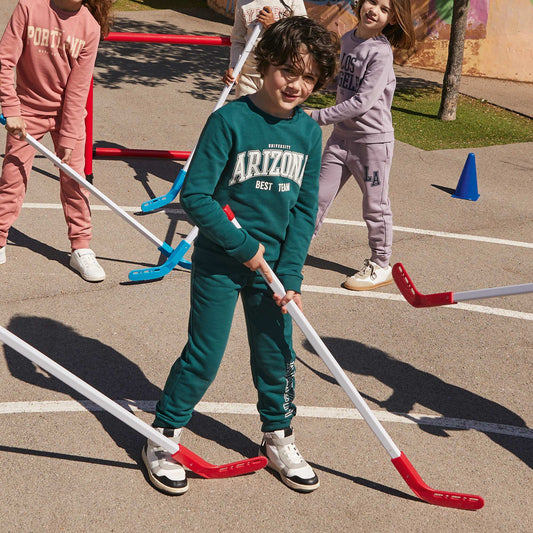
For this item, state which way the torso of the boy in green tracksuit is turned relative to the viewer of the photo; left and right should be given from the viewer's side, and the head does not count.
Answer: facing the viewer and to the right of the viewer

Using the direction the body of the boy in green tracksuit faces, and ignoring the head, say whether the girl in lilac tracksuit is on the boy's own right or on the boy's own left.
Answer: on the boy's own left

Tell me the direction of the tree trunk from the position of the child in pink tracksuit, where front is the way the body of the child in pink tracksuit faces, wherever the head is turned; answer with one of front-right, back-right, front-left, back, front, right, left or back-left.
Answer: back-left

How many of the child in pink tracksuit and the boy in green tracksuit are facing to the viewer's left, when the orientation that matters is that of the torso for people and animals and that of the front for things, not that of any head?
0

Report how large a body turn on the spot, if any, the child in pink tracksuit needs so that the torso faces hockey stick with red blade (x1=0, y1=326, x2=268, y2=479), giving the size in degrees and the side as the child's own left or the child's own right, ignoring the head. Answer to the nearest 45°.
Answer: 0° — they already face it

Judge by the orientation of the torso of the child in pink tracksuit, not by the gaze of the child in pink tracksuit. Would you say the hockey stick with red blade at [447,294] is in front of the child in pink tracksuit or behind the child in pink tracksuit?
in front

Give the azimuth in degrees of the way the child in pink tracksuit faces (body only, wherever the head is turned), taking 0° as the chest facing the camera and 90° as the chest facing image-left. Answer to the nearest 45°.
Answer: approximately 0°

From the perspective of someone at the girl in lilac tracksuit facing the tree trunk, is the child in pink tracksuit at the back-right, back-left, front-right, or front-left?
back-left

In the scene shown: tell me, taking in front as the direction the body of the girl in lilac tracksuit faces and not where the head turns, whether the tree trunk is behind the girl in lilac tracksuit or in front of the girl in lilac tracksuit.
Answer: behind

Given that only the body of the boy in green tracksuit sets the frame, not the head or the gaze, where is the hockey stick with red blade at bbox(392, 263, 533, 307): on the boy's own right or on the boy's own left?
on the boy's own left
